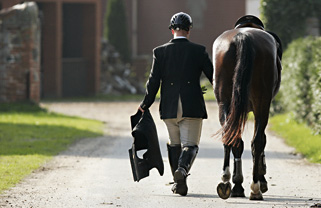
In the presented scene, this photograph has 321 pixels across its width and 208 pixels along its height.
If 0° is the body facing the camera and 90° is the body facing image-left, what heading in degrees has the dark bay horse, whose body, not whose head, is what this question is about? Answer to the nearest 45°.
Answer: approximately 180°

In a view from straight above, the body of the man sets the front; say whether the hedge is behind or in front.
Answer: in front

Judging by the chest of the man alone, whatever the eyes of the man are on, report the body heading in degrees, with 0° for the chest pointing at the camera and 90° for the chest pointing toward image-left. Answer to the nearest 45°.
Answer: approximately 180°

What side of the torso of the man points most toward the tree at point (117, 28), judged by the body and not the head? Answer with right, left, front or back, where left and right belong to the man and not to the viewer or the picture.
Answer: front

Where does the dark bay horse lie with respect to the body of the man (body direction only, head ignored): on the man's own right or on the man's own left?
on the man's own right

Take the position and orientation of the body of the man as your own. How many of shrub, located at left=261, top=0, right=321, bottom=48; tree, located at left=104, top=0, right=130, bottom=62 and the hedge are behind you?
0

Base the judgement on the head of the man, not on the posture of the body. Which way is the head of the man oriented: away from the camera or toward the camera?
away from the camera

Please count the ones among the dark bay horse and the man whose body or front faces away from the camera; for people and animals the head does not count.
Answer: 2

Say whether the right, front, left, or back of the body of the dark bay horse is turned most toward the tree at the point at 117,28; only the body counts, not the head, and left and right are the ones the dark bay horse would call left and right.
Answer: front

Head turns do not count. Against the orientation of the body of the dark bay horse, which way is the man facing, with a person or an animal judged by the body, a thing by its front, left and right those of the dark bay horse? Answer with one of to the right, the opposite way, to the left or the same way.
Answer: the same way

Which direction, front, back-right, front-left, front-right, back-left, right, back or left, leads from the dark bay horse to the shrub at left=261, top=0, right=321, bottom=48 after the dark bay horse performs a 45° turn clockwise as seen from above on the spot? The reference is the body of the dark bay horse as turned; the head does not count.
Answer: front-left
